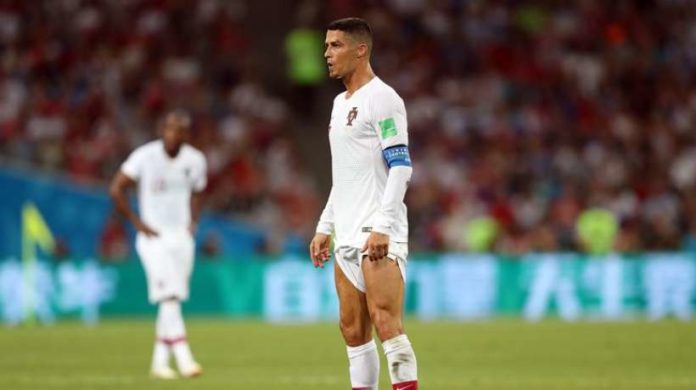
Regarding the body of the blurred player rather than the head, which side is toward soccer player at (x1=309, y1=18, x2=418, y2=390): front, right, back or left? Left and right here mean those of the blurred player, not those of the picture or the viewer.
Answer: front

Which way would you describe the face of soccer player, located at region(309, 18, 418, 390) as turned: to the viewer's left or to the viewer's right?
to the viewer's left

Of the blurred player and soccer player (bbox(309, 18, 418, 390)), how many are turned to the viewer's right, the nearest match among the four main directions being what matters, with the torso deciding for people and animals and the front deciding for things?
0

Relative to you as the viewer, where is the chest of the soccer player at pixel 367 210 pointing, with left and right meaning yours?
facing the viewer and to the left of the viewer

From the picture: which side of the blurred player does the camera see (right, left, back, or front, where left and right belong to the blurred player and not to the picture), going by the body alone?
front

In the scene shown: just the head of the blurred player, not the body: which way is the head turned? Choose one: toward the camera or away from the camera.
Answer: toward the camera
